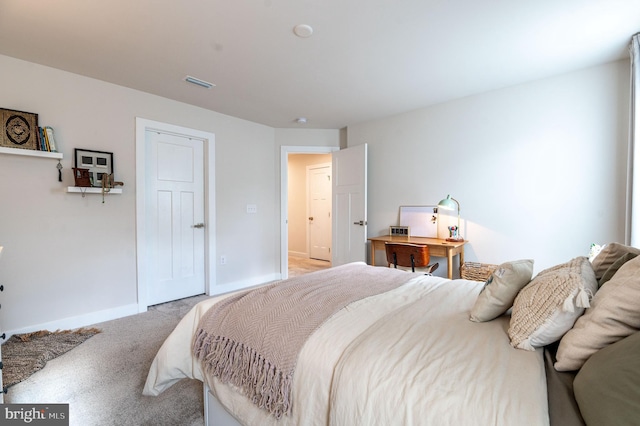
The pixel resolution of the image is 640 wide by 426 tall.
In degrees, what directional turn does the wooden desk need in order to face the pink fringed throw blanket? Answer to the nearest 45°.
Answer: approximately 45° to its left

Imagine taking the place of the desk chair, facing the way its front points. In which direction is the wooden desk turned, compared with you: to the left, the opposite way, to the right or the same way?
the opposite way

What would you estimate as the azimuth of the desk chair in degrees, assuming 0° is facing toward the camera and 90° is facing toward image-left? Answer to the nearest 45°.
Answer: approximately 225°

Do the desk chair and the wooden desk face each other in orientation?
yes

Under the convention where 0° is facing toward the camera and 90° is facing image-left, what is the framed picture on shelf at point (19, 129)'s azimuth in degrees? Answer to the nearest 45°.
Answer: approximately 315°

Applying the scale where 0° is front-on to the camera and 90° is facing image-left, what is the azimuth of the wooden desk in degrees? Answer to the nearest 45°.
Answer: approximately 45°

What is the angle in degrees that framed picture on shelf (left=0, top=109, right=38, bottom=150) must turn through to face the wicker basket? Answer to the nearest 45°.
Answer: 0° — it already faces it

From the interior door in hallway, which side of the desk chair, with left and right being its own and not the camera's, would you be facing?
left

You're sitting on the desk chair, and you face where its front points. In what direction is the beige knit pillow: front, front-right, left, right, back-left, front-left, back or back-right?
back-right

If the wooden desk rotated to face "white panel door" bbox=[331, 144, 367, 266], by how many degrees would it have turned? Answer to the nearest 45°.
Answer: approximately 90° to its right
